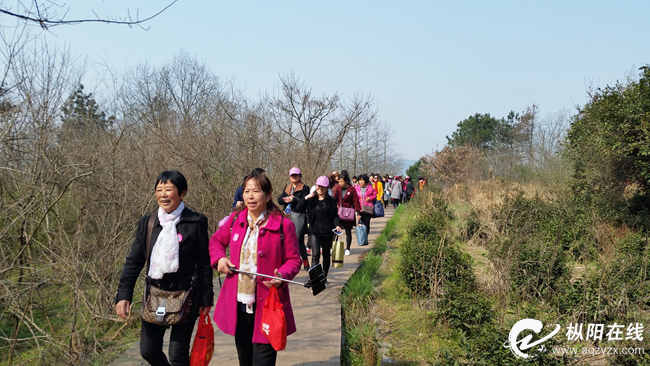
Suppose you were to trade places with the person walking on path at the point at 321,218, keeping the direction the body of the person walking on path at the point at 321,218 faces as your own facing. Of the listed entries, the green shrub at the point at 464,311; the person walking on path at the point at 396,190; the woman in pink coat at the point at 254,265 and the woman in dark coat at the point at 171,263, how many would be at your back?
1

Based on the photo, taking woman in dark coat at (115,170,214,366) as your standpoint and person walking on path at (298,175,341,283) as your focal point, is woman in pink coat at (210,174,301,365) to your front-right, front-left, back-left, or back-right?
front-right

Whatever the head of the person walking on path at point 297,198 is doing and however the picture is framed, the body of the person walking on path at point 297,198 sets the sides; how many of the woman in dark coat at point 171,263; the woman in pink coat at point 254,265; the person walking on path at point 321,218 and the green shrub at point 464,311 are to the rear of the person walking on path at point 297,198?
0

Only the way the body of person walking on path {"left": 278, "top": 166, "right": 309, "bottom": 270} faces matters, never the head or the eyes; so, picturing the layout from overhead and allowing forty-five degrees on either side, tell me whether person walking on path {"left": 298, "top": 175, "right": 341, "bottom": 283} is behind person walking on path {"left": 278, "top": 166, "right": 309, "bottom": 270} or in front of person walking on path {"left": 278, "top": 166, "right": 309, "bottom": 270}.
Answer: in front

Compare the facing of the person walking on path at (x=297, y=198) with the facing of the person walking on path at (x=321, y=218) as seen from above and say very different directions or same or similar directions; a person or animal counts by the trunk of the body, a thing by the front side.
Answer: same or similar directions

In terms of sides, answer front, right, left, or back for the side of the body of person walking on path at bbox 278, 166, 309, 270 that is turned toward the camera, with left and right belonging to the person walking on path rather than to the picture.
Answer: front

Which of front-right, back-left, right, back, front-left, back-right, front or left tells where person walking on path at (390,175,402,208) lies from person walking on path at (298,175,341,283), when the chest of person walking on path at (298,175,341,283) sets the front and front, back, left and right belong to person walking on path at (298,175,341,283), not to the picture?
back

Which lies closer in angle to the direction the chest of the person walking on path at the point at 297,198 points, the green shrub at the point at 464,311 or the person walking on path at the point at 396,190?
the green shrub

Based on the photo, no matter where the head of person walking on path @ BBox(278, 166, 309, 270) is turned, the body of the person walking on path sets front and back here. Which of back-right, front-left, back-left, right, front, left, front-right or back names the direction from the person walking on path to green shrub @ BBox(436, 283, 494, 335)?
front-left

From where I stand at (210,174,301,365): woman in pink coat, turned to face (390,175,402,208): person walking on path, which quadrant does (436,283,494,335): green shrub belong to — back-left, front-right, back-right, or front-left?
front-right

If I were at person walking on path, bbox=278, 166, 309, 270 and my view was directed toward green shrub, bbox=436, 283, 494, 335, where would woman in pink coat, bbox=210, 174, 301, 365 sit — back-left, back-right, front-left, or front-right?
front-right

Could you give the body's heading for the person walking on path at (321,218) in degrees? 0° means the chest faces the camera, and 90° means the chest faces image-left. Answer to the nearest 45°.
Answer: approximately 0°

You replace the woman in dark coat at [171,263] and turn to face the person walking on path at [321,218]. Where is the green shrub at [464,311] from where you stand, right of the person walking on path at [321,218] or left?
right

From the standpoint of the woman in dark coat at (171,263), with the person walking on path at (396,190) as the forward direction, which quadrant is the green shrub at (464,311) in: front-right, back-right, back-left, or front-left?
front-right

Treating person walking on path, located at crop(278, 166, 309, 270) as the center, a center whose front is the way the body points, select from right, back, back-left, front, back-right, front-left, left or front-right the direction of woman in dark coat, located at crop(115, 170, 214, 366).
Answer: front

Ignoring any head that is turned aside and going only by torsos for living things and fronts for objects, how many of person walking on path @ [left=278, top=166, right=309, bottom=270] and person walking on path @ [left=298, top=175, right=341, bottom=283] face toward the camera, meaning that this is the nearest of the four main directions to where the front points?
2

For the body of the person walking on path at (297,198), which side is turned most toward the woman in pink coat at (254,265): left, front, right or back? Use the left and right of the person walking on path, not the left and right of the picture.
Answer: front
